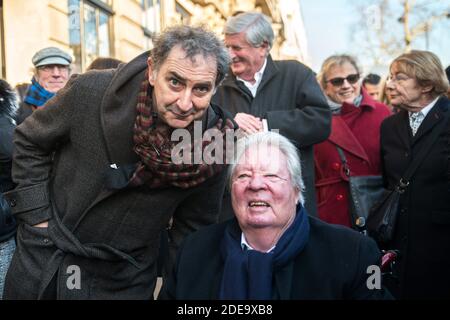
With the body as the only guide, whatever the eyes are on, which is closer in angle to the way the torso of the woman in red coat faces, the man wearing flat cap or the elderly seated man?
the elderly seated man

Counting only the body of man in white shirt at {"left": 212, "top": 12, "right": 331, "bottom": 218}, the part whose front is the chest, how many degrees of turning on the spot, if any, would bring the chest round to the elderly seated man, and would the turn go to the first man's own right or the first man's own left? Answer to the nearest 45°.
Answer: approximately 45° to the first man's own left

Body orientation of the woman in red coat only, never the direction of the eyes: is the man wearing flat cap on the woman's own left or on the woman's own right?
on the woman's own right

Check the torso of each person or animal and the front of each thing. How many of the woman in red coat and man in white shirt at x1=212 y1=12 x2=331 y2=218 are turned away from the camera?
0

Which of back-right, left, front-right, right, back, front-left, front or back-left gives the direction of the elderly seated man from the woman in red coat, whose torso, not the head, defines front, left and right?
front

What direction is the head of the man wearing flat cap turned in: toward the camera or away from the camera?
toward the camera

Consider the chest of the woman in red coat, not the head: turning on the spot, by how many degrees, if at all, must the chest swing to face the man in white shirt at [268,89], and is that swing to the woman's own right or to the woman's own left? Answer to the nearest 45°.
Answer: approximately 45° to the woman's own right

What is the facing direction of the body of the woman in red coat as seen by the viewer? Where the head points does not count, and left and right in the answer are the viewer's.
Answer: facing the viewer

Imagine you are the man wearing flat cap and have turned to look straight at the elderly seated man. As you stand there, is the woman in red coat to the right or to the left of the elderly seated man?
left

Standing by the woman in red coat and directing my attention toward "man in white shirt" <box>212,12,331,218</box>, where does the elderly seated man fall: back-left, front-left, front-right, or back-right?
front-left

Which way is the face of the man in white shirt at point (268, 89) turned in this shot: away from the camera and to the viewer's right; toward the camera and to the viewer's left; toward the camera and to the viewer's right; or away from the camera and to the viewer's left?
toward the camera and to the viewer's left

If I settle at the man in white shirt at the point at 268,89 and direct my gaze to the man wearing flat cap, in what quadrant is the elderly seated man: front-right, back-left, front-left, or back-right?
back-left
